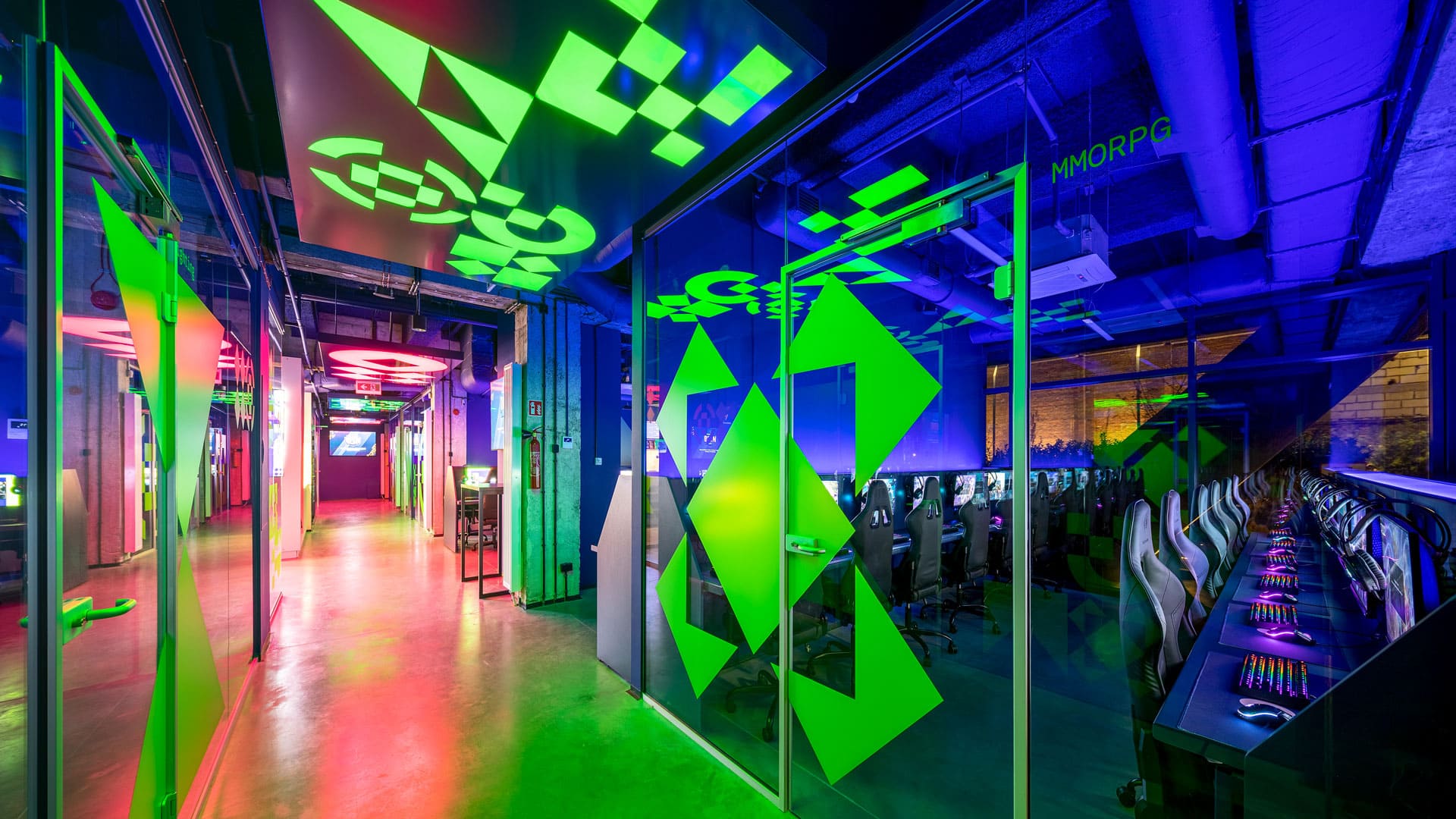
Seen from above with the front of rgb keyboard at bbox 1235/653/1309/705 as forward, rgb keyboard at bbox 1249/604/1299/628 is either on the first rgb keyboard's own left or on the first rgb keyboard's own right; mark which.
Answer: on the first rgb keyboard's own right

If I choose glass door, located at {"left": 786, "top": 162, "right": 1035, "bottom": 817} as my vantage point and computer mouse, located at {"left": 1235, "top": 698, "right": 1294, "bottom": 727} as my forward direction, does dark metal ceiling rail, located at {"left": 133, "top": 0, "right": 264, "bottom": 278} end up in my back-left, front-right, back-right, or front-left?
back-right

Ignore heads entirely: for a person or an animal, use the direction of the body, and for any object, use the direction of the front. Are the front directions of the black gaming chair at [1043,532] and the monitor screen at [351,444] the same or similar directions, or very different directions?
very different directions

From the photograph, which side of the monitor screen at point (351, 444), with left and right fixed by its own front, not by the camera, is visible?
front

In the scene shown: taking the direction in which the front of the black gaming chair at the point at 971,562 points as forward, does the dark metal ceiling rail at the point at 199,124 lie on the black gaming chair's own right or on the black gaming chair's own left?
on the black gaming chair's own left

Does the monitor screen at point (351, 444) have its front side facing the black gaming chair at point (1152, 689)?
yes

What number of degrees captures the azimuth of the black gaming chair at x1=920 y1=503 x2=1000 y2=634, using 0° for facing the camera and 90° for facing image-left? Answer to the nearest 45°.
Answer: approximately 135°

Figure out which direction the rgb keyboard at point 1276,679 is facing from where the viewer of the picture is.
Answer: facing to the left of the viewer

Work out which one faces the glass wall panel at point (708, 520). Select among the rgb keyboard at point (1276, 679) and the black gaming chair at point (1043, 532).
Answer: the rgb keyboard

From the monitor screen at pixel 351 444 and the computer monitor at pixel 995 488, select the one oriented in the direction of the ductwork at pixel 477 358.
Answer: the monitor screen

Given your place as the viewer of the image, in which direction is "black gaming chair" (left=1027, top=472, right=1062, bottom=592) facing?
facing away from the viewer and to the left of the viewer

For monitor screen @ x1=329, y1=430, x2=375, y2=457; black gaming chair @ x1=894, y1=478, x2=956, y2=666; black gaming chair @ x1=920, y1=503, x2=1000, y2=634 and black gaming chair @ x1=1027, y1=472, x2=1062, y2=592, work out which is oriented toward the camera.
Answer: the monitor screen

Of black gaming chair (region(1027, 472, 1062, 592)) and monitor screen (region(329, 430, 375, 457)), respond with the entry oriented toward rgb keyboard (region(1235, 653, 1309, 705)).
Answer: the monitor screen

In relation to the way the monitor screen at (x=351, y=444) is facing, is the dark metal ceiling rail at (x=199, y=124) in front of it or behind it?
in front
